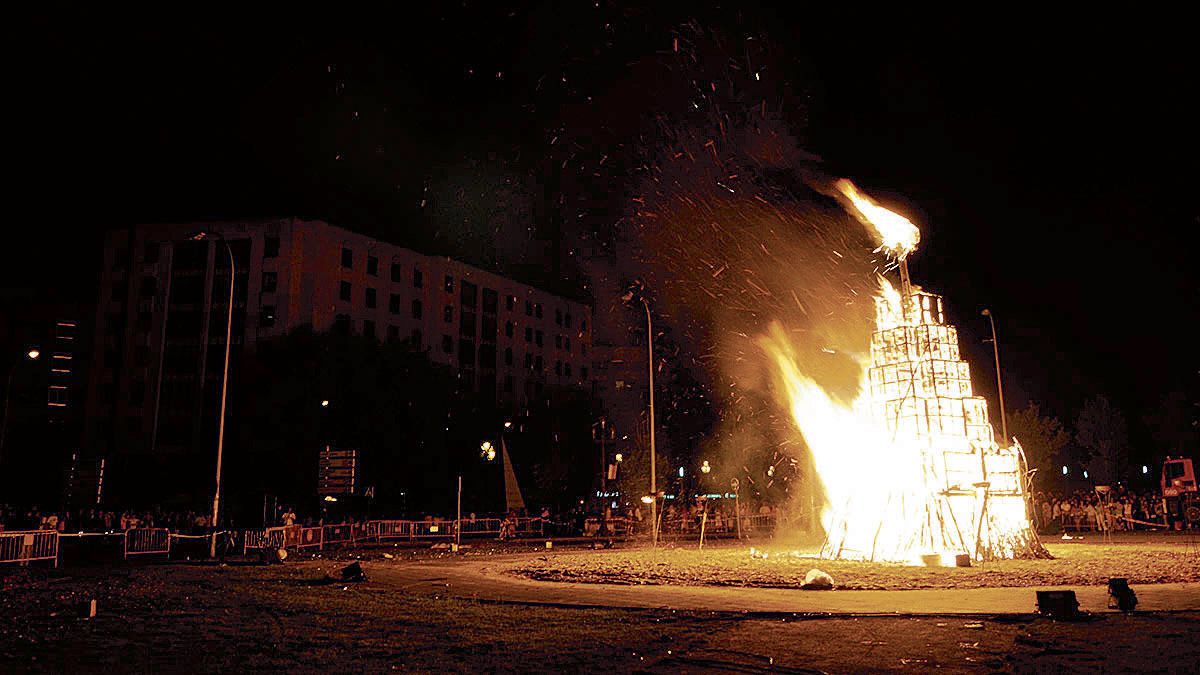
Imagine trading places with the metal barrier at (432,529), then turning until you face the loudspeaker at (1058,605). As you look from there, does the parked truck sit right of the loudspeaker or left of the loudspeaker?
left

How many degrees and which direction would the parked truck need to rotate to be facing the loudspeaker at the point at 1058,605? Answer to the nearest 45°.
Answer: approximately 45° to its left

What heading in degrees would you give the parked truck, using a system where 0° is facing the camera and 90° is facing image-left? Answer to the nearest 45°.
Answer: approximately 45°
